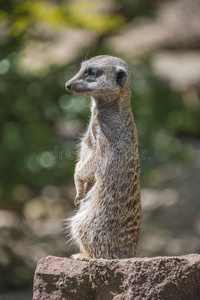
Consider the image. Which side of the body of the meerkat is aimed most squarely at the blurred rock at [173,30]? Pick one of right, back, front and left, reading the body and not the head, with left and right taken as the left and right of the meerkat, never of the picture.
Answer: right

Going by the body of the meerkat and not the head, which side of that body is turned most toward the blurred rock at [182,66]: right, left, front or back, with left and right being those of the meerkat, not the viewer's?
right

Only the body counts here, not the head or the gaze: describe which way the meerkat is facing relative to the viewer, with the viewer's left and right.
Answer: facing to the left of the viewer
